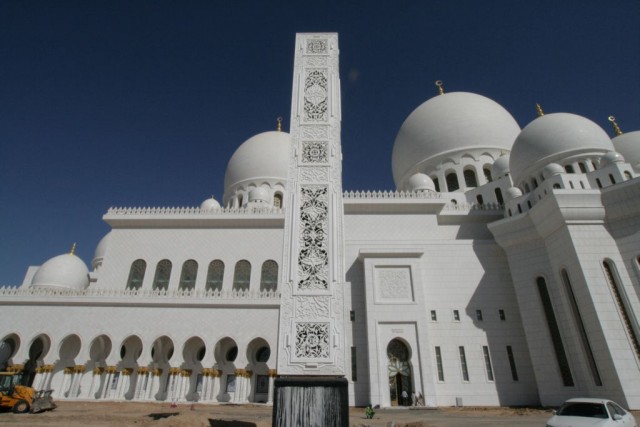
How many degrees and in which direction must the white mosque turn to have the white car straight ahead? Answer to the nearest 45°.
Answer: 0° — it already faces it

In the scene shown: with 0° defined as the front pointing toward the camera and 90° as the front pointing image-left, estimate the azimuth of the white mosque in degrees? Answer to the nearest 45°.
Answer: approximately 0°
